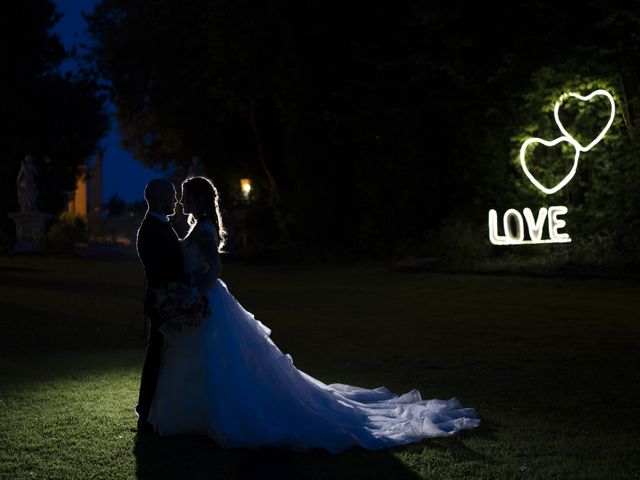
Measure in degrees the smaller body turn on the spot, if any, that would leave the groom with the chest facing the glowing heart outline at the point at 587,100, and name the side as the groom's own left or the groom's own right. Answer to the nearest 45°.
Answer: approximately 45° to the groom's own left

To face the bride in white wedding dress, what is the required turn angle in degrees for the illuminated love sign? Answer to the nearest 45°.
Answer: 0° — it already faces them

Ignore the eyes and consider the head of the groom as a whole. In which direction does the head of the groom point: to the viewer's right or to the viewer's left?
to the viewer's right

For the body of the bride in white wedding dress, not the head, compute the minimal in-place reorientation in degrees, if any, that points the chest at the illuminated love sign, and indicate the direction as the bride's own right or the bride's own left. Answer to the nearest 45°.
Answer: approximately 135° to the bride's own right

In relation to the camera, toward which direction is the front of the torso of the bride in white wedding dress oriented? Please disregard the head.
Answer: to the viewer's left

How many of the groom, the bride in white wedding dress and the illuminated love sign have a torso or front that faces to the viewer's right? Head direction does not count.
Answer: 1

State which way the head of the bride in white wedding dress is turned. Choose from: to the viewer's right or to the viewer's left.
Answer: to the viewer's left

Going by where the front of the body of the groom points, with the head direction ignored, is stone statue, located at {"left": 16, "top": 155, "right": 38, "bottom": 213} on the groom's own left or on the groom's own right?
on the groom's own left

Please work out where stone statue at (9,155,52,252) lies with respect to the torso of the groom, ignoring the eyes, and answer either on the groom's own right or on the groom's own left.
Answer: on the groom's own left

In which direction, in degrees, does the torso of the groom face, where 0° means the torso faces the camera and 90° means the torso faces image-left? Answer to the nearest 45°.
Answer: approximately 270°

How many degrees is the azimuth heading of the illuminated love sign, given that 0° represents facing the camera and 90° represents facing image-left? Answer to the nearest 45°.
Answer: approximately 0°

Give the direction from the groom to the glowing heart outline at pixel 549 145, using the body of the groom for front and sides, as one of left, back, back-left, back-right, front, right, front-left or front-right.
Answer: front-left

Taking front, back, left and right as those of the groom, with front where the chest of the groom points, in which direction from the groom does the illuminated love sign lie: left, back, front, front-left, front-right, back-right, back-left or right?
front-left

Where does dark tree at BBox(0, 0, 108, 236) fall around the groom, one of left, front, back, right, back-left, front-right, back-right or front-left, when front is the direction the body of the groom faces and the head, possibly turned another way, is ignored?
left
